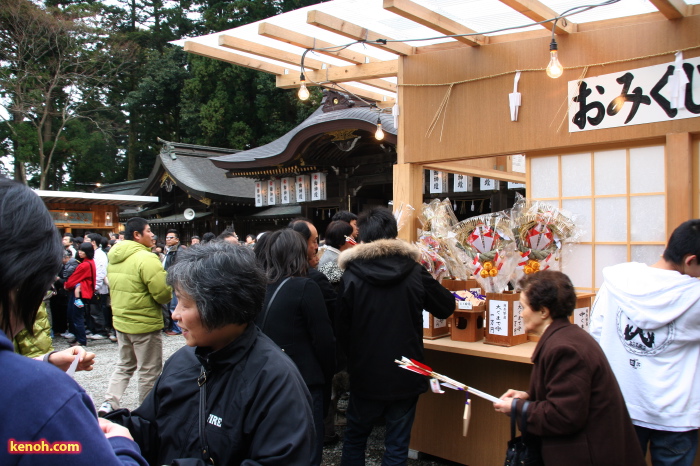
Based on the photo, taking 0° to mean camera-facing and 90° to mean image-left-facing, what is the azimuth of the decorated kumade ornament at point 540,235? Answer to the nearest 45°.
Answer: approximately 0°

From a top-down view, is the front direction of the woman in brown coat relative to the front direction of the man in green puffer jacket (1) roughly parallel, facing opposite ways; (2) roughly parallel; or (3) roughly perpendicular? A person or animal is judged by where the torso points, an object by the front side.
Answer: roughly perpendicular

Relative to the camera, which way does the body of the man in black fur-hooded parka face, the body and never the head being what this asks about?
away from the camera

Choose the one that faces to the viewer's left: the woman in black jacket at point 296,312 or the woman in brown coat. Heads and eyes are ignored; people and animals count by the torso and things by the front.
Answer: the woman in brown coat

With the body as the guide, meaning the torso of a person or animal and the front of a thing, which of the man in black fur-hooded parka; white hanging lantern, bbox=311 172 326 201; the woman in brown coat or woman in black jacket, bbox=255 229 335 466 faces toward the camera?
the white hanging lantern

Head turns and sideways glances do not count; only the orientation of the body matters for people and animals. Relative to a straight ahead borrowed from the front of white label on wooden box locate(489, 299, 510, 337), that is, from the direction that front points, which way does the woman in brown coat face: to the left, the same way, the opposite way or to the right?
to the right

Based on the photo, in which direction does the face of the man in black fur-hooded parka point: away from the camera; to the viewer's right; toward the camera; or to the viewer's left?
away from the camera

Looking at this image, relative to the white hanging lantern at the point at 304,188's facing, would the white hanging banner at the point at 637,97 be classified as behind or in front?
in front

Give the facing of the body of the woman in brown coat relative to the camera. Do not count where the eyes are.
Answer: to the viewer's left

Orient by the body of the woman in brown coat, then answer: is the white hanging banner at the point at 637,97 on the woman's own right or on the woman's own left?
on the woman's own right

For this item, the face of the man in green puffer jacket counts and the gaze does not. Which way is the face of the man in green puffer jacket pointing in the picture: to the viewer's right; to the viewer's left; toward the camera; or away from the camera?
to the viewer's right

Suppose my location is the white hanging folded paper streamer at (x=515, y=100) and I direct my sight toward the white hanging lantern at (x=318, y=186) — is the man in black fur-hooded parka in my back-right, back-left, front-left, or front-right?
back-left
